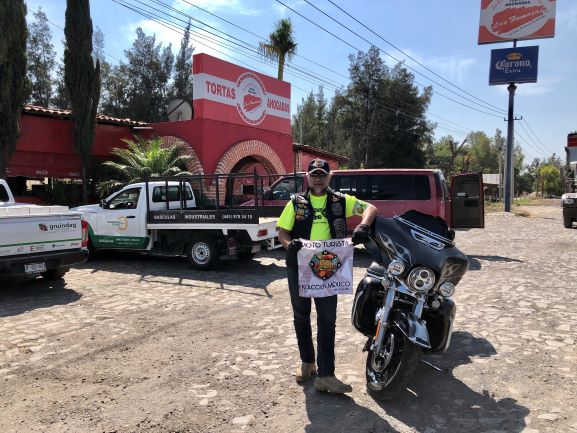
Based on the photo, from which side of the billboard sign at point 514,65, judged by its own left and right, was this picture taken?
front

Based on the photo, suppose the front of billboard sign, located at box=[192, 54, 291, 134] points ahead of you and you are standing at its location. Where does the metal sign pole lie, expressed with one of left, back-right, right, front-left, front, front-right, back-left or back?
left

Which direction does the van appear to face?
to the viewer's left

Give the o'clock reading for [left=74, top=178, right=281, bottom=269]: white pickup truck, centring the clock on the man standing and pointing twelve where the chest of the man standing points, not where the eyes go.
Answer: The white pickup truck is roughly at 5 o'clock from the man standing.

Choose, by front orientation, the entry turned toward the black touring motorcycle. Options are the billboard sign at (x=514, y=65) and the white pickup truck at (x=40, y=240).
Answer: the billboard sign

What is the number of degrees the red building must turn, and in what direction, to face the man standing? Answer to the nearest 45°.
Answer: approximately 45° to its right

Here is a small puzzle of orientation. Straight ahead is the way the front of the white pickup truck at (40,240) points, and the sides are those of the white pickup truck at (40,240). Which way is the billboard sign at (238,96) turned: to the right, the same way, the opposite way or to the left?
the opposite way

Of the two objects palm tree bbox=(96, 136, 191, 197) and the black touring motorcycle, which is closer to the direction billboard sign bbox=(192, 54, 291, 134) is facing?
the black touring motorcycle

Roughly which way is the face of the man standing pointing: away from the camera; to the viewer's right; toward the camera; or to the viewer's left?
toward the camera

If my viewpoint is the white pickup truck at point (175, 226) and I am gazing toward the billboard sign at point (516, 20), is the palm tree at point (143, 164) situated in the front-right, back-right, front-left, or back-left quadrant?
front-left

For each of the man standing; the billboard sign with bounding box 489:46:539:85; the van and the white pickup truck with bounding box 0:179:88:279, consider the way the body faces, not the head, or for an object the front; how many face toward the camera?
2

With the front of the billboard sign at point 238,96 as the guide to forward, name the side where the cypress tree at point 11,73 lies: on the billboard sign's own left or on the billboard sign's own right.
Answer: on the billboard sign's own right

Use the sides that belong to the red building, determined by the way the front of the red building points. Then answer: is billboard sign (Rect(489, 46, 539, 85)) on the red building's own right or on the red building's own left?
on the red building's own left

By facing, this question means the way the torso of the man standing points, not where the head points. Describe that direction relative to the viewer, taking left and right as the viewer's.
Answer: facing the viewer

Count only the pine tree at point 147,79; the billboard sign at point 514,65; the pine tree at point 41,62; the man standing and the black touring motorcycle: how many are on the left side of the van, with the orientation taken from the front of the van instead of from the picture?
2

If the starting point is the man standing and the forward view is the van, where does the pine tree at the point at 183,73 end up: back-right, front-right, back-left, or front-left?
front-left

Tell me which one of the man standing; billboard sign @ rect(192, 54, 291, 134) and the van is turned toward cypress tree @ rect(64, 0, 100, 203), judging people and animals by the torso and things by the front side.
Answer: the van
